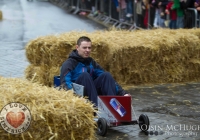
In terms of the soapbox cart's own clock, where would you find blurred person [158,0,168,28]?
The blurred person is roughly at 8 o'clock from the soapbox cart.

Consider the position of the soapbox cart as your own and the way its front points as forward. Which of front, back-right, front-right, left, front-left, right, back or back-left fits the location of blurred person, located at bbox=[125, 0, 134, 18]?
back-left

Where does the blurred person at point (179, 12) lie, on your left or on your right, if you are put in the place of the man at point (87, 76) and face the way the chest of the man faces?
on your left

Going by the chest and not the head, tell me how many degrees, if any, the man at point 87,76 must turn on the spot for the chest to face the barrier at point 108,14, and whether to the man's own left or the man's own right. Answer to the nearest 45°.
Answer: approximately 135° to the man's own left

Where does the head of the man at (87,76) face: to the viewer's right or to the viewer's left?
to the viewer's right

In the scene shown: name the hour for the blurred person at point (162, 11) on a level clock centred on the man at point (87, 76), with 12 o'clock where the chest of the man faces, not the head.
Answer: The blurred person is roughly at 8 o'clock from the man.

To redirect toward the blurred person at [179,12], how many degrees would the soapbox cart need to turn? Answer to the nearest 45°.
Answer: approximately 135° to its left
